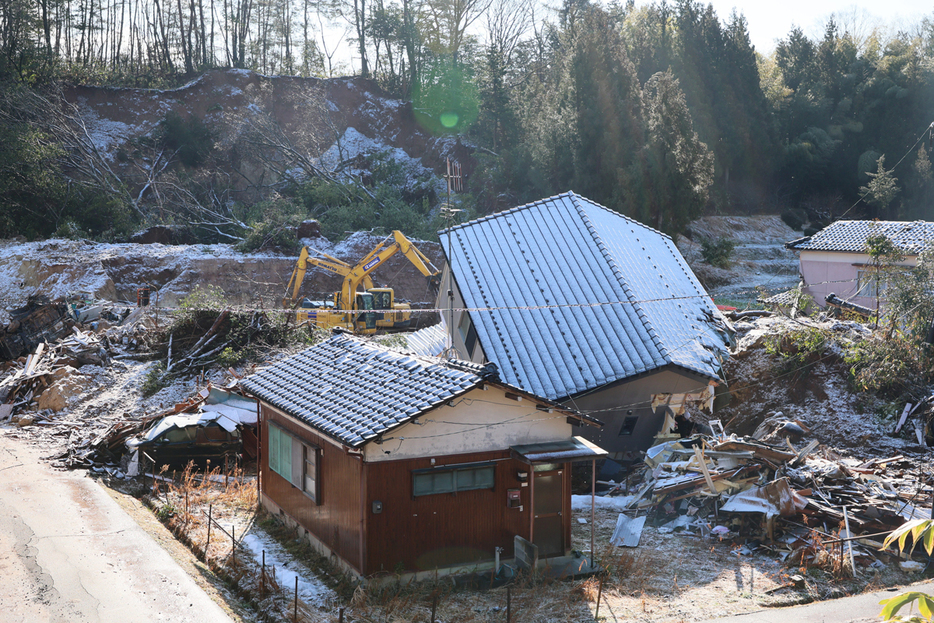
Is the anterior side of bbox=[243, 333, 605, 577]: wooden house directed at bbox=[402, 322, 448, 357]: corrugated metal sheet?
no

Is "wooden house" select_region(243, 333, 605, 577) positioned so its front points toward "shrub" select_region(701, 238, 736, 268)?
no

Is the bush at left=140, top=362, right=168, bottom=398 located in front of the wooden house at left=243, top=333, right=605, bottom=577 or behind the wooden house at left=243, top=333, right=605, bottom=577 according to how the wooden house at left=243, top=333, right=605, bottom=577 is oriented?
behind

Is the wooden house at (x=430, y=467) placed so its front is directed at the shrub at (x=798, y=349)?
no

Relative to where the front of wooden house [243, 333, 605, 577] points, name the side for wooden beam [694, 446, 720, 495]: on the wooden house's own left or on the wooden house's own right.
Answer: on the wooden house's own left

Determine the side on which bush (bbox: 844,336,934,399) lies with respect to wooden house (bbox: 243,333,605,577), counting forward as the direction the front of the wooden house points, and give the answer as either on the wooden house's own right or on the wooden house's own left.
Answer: on the wooden house's own left

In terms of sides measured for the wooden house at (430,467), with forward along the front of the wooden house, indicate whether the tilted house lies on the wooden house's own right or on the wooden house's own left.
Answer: on the wooden house's own left

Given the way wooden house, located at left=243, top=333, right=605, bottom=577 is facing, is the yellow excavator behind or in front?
behind

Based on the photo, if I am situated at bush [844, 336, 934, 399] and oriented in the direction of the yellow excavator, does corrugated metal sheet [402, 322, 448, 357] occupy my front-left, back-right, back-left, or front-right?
front-left

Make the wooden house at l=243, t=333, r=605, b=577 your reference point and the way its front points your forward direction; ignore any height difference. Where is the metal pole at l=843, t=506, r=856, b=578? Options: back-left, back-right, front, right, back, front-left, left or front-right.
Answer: front-left

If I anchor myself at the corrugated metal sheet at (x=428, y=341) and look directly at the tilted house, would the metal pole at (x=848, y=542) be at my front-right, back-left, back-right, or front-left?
front-right

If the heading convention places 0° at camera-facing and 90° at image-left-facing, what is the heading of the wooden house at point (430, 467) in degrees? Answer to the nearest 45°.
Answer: approximately 315°

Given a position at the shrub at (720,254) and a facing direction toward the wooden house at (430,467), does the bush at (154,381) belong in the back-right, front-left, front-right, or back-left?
front-right

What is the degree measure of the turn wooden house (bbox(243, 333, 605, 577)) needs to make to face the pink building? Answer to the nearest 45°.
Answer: approximately 90° to its left

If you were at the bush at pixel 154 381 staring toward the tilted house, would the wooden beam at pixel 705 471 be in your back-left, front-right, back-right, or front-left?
front-right
